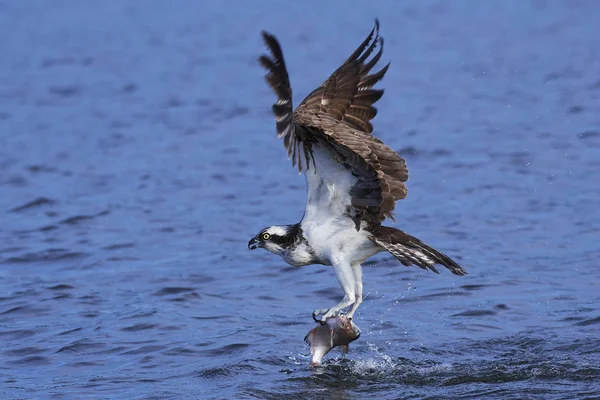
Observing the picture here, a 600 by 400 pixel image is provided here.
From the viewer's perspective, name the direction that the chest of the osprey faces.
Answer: to the viewer's left
